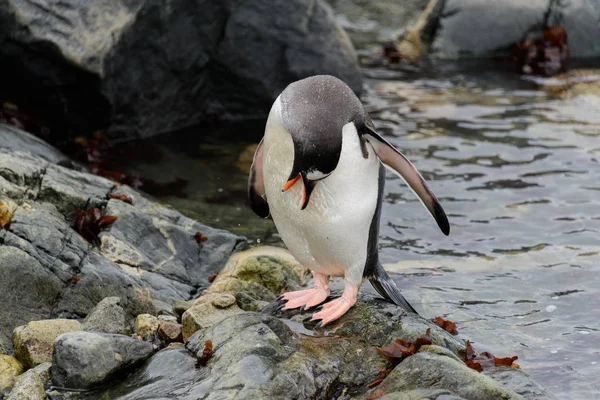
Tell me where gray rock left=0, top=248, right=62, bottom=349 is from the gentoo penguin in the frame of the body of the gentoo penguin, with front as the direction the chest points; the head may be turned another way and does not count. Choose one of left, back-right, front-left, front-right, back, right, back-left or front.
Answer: front-right

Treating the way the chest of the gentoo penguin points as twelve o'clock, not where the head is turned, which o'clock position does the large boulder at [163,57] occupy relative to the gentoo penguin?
The large boulder is roughly at 4 o'clock from the gentoo penguin.

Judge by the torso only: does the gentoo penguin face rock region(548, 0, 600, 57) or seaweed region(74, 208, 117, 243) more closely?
the seaweed

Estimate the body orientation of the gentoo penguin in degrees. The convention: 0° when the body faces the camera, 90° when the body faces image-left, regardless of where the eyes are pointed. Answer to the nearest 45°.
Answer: approximately 45°

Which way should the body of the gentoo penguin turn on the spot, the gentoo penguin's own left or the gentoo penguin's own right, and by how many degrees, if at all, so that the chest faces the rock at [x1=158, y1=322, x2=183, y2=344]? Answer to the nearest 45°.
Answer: approximately 45° to the gentoo penguin's own right

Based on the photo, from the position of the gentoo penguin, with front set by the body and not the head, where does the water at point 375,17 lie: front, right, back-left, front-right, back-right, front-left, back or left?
back-right

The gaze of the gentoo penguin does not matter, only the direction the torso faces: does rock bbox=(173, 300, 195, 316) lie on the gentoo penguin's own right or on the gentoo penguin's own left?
on the gentoo penguin's own right

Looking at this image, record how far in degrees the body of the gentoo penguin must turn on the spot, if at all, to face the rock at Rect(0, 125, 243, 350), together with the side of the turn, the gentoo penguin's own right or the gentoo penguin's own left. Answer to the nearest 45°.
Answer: approximately 90° to the gentoo penguin's own right
